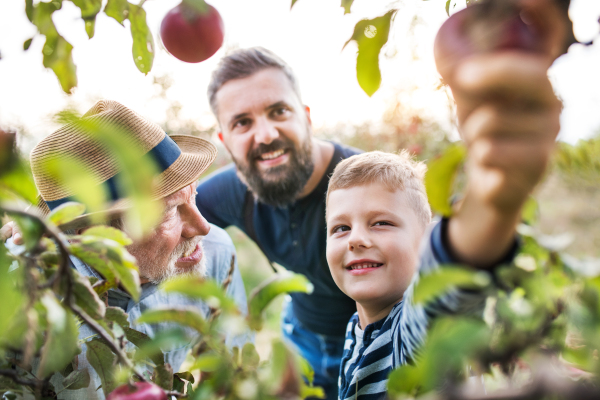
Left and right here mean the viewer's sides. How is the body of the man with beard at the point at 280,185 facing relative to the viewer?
facing the viewer

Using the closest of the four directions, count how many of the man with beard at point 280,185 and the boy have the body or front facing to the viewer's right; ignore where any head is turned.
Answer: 0

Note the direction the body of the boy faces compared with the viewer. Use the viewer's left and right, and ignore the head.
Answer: facing the viewer and to the left of the viewer

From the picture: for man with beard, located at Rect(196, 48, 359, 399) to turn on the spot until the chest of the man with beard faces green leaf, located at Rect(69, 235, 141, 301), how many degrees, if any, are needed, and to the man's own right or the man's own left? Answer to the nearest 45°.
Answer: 0° — they already face it

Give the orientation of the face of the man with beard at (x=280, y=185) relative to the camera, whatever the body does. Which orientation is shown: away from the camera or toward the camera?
toward the camera

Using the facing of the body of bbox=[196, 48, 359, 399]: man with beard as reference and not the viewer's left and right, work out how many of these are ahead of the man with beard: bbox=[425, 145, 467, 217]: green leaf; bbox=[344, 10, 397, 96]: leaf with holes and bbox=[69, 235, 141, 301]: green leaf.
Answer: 3

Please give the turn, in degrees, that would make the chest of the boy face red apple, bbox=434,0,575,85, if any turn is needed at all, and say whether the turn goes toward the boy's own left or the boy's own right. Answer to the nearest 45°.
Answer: approximately 45° to the boy's own left

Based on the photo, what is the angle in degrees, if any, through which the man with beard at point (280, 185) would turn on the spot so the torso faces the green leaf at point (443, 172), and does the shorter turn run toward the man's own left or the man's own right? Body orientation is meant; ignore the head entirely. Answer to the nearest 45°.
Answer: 0° — they already face it

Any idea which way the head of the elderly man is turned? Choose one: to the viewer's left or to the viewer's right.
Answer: to the viewer's right

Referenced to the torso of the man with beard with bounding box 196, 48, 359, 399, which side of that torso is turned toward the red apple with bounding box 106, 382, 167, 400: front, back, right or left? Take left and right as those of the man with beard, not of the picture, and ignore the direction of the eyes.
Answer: front
